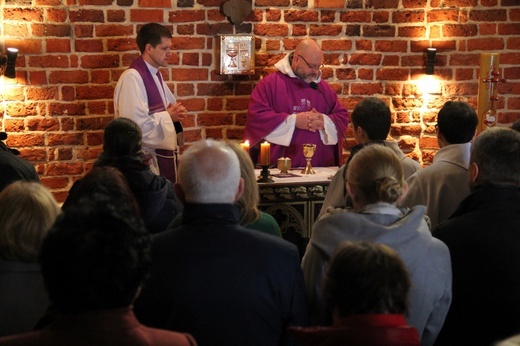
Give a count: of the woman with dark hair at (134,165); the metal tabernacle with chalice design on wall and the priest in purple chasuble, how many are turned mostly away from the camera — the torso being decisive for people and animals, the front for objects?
1

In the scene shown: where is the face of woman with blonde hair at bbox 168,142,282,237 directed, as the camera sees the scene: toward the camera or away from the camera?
away from the camera

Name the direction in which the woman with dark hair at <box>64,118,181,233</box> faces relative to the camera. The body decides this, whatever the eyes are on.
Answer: away from the camera

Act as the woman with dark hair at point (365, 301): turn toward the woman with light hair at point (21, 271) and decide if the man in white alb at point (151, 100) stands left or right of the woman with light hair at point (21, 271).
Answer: right

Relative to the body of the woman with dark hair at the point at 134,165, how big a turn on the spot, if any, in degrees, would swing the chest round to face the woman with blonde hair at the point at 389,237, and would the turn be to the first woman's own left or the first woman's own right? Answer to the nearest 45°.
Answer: approximately 135° to the first woman's own right

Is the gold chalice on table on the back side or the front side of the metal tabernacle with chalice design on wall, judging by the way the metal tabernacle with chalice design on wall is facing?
on the front side

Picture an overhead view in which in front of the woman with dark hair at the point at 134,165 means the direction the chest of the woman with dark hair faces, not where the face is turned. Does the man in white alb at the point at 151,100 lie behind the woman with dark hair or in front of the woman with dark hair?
in front

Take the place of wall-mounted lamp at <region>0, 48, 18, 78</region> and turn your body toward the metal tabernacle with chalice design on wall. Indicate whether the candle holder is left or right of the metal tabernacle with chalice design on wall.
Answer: right

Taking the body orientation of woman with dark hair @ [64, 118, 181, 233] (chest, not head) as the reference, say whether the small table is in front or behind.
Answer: in front

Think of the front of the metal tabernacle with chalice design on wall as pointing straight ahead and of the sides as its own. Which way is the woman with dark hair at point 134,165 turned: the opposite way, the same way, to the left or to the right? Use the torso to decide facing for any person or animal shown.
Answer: the opposite way

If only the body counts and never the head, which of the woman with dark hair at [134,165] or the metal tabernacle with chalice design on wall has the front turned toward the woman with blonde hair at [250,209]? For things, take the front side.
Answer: the metal tabernacle with chalice design on wall

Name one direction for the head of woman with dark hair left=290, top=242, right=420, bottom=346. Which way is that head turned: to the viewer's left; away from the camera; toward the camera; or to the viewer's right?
away from the camera

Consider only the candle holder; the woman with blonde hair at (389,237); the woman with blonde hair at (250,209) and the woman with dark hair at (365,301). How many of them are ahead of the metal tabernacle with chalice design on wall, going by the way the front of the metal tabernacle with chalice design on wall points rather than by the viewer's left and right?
4

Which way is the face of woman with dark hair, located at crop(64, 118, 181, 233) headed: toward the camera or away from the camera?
away from the camera
